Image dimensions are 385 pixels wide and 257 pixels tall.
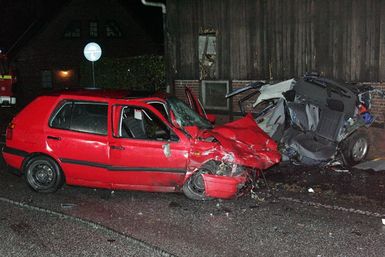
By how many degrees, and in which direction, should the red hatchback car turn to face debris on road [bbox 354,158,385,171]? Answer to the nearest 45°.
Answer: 0° — it already faces it

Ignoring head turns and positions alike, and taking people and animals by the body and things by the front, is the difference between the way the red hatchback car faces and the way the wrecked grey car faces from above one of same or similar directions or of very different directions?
very different directions

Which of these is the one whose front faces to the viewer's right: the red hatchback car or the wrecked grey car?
the red hatchback car

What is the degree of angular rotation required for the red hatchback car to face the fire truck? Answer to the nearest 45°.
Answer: approximately 90° to its left

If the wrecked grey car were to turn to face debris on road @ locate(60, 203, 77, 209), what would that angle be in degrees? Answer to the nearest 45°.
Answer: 0° — it already faces it

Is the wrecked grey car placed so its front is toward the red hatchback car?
yes

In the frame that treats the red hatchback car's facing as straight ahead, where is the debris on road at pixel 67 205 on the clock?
The debris on road is roughly at 5 o'clock from the red hatchback car.

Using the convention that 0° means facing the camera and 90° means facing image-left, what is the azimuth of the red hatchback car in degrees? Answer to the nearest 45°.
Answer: approximately 270°

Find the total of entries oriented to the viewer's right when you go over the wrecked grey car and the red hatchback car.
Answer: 1

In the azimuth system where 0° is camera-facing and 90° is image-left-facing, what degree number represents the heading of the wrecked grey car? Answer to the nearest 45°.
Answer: approximately 45°

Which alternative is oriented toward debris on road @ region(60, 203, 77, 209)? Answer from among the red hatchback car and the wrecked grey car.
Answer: the wrecked grey car
